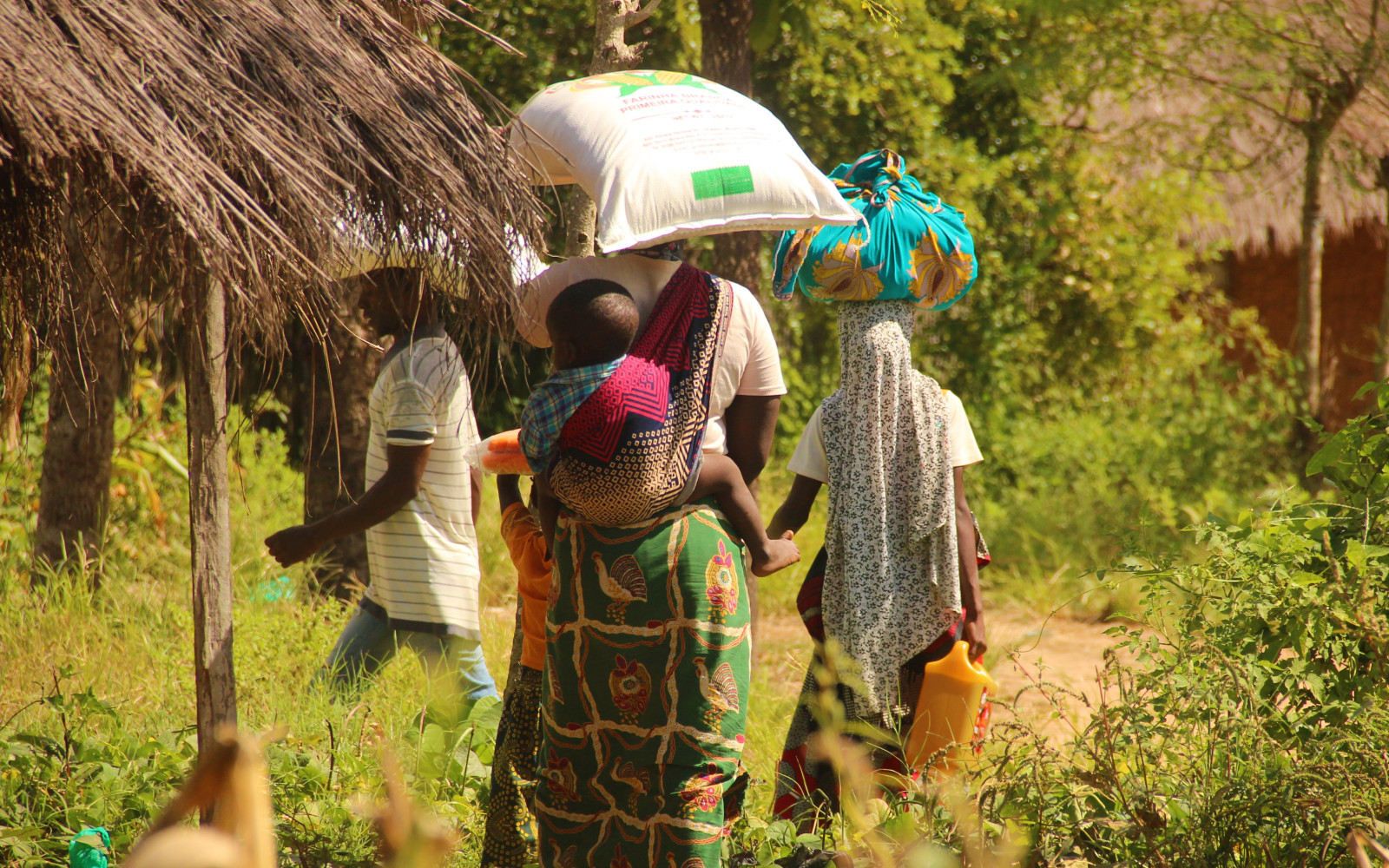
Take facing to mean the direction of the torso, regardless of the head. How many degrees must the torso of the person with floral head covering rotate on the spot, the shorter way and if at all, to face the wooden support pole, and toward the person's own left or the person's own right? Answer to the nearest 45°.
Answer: approximately 135° to the person's own left

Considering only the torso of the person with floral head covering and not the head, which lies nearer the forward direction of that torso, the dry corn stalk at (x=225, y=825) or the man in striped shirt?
the man in striped shirt

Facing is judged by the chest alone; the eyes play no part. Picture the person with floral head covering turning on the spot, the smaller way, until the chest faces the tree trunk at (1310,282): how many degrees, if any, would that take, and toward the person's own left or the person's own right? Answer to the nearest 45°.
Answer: approximately 45° to the person's own right

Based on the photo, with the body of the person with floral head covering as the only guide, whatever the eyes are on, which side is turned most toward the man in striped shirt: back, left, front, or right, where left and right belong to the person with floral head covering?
left

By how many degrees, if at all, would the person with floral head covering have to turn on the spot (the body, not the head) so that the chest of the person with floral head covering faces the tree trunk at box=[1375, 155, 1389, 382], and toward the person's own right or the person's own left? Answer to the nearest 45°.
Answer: approximately 45° to the person's own right

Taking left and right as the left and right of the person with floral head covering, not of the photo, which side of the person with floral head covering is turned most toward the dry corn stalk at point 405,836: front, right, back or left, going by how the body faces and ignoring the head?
back

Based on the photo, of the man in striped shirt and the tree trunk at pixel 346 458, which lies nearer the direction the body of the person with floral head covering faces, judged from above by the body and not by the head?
the tree trunk

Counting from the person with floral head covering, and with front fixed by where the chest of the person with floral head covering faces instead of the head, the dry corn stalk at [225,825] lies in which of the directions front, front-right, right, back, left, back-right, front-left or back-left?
back

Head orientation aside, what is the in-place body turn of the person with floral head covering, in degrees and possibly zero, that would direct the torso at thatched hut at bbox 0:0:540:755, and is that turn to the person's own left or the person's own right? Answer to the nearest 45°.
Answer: approximately 135° to the person's own left

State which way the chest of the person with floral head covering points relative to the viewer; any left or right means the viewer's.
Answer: facing away from the viewer

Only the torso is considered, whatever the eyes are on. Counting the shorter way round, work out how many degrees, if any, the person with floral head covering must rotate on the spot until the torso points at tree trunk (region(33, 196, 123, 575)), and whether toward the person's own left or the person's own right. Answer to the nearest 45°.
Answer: approximately 45° to the person's own left
